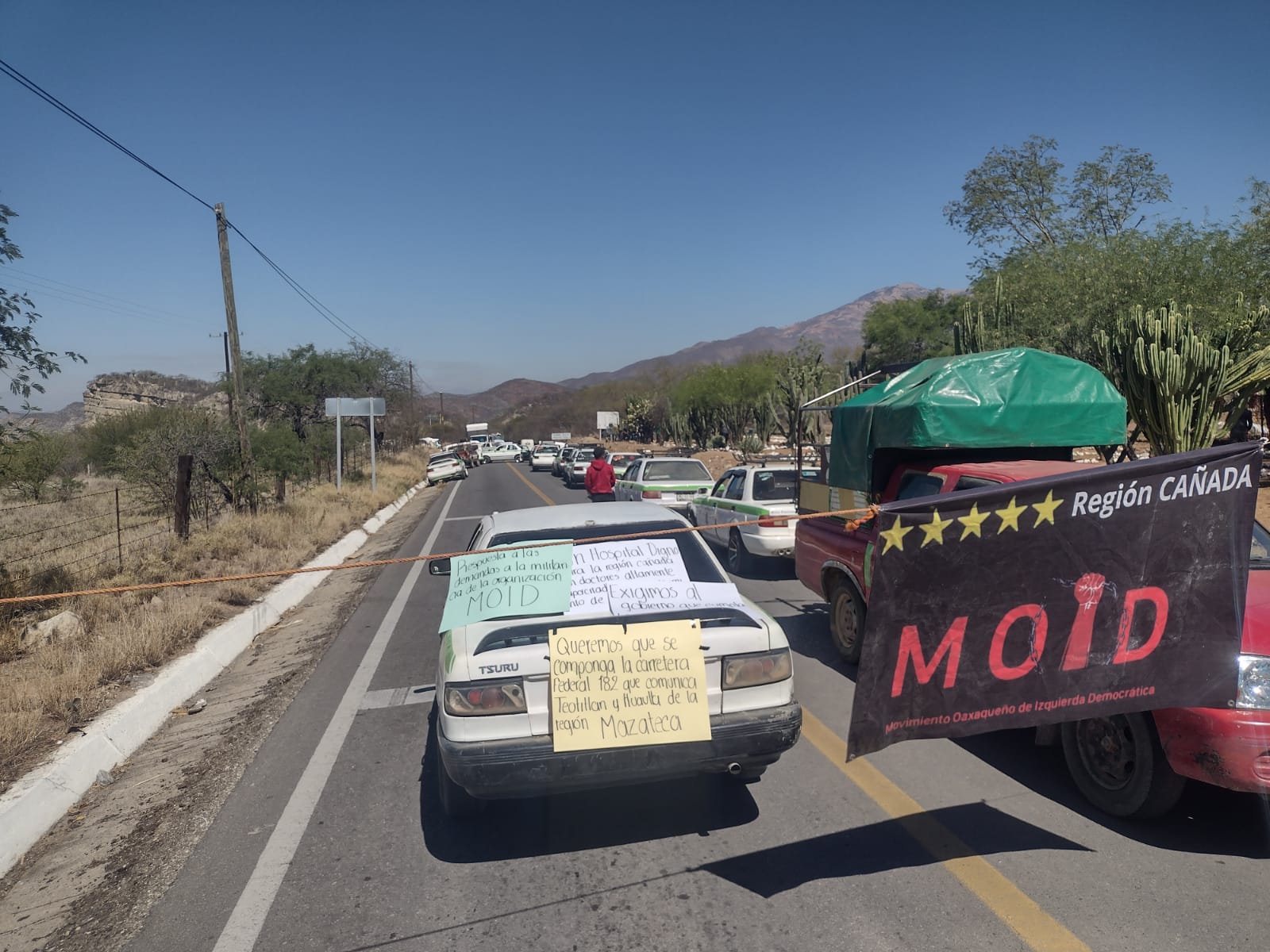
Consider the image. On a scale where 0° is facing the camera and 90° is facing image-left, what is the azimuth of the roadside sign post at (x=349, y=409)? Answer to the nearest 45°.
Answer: approximately 180°

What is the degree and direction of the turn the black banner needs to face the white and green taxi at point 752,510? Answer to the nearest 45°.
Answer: approximately 135° to its right

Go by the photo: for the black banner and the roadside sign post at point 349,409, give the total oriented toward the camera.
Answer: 1

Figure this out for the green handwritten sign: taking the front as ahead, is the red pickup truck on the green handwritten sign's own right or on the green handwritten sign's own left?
on the green handwritten sign's own left

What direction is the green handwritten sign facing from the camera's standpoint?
toward the camera

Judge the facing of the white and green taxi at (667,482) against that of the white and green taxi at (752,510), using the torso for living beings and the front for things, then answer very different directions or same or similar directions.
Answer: same or similar directions

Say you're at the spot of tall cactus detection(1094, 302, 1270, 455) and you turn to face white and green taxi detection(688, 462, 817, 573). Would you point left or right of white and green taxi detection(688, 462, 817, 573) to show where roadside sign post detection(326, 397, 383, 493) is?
right

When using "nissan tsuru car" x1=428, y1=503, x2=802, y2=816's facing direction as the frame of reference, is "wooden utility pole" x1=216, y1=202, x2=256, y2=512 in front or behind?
in front

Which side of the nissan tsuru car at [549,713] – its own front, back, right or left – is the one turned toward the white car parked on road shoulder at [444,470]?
front
